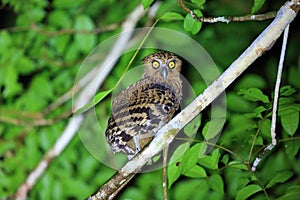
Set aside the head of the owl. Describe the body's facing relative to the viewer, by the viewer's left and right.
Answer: facing to the right of the viewer

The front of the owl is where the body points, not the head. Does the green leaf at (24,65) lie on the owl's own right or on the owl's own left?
on the owl's own left
